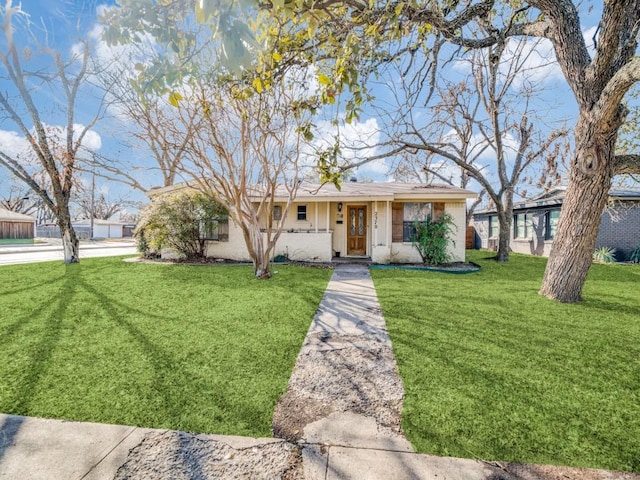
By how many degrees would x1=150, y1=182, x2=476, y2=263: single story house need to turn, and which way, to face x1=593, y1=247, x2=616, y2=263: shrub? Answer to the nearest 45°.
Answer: approximately 90° to its left

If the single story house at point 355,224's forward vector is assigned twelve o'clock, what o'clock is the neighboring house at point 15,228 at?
The neighboring house is roughly at 4 o'clock from the single story house.

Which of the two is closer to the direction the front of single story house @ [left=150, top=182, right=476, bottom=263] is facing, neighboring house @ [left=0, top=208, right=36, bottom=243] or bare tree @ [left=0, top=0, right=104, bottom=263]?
the bare tree

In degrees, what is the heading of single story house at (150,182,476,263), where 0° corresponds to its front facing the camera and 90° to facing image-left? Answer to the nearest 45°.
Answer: approximately 0°

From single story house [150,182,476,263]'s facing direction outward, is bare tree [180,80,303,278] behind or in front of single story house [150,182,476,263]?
in front

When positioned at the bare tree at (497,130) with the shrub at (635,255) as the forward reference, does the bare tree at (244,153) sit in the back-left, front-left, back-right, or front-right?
back-right

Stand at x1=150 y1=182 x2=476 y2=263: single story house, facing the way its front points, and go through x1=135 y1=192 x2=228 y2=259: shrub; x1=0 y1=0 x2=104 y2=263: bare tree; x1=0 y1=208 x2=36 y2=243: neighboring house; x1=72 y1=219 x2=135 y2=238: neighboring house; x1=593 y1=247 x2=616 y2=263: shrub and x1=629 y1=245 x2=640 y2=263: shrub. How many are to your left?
2

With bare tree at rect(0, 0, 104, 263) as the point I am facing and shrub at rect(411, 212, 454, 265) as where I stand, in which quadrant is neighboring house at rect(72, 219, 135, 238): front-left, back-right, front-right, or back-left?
front-right

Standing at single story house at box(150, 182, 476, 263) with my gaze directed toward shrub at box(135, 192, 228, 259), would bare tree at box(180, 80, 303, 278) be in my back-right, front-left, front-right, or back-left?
front-left

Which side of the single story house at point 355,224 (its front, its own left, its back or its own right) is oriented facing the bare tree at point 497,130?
left

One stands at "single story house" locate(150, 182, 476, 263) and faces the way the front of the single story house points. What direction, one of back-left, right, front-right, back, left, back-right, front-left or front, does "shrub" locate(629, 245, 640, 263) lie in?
left

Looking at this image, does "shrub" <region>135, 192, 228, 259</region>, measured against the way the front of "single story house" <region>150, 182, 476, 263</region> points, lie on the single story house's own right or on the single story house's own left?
on the single story house's own right

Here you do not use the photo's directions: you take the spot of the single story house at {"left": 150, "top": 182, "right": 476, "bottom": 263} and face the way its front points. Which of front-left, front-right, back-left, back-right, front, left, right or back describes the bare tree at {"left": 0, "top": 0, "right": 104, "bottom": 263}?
right

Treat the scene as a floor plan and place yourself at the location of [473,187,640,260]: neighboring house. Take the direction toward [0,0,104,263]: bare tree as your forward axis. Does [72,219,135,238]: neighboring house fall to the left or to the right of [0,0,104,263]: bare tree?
right

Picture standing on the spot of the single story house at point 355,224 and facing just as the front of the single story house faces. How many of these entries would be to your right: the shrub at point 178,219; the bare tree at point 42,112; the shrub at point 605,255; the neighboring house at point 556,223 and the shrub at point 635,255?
2
